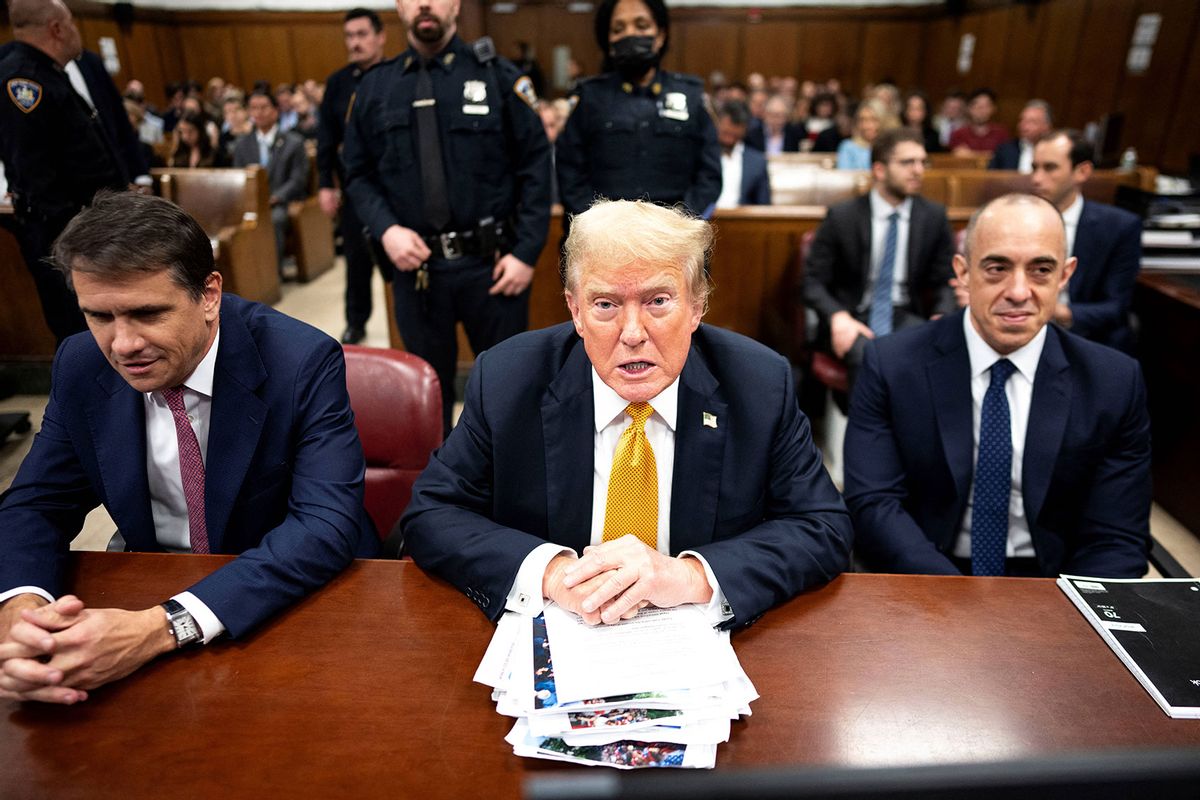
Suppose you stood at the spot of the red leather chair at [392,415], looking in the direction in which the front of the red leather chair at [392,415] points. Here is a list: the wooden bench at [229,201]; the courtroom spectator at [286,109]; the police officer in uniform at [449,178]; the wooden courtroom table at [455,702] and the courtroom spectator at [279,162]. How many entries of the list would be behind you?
4

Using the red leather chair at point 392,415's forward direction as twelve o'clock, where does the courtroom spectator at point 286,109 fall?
The courtroom spectator is roughly at 6 o'clock from the red leather chair.

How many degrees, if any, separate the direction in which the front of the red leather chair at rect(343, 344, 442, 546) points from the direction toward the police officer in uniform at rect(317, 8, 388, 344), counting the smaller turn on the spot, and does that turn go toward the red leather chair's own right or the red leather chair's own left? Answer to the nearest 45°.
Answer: approximately 180°

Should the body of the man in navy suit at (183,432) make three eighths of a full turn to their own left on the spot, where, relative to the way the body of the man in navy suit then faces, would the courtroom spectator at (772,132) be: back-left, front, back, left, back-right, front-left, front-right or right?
front-left

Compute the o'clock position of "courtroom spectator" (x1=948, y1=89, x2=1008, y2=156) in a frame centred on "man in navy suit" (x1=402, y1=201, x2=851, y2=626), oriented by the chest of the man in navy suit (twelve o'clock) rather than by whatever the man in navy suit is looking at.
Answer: The courtroom spectator is roughly at 7 o'clock from the man in navy suit.

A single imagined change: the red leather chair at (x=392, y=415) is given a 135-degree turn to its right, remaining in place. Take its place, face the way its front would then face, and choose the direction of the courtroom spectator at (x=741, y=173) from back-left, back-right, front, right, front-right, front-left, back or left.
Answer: right

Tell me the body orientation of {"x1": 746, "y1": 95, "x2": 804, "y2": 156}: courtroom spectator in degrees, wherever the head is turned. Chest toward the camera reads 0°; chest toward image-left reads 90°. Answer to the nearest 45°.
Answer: approximately 0°

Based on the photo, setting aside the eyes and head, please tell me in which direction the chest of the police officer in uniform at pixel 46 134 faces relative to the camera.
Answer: to the viewer's right

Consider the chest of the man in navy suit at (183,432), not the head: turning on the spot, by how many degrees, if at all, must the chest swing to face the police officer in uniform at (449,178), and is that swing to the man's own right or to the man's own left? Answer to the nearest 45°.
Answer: approximately 180°

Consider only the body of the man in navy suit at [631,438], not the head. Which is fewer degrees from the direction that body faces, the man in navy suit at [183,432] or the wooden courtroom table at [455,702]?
the wooden courtroom table

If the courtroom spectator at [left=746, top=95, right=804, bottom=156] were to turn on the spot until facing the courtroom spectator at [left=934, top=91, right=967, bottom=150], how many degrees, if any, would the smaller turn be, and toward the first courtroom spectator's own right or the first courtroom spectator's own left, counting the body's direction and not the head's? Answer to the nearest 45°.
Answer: approximately 135° to the first courtroom spectator's own left

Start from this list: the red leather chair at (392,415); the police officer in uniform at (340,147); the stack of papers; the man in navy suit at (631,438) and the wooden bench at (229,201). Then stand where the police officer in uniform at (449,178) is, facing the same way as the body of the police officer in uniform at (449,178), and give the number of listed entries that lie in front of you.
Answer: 3

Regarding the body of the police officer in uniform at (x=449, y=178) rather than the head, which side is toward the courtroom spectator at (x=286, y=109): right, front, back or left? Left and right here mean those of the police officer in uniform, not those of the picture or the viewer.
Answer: back
